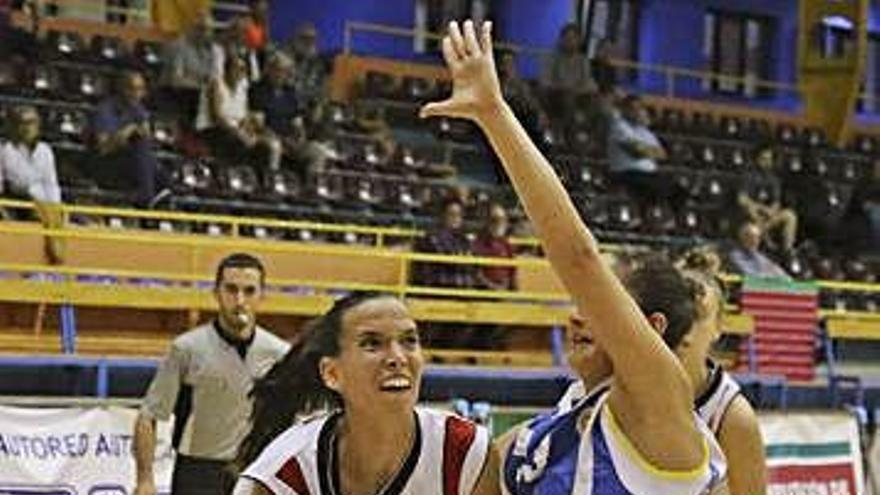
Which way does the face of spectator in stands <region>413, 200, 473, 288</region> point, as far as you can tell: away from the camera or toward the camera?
toward the camera

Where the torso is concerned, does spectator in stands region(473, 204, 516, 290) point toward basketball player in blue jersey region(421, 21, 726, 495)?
yes

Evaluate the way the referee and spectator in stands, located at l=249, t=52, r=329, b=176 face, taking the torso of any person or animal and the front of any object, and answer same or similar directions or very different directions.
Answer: same or similar directions

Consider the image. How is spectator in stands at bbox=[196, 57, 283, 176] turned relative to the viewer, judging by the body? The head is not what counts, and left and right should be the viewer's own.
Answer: facing the viewer and to the right of the viewer

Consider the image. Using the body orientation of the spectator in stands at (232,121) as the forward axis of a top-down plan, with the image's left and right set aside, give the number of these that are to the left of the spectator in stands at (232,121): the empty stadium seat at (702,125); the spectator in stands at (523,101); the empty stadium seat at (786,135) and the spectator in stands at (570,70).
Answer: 4

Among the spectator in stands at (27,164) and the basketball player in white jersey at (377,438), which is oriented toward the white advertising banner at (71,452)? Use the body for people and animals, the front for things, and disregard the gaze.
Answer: the spectator in stands

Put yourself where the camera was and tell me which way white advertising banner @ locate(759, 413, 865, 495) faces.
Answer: facing the viewer

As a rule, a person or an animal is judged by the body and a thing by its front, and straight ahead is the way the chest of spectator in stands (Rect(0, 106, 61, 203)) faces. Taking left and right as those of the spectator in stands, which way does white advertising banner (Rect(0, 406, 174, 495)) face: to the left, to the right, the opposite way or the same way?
the same way

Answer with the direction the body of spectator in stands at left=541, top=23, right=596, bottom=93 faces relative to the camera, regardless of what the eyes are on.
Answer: toward the camera

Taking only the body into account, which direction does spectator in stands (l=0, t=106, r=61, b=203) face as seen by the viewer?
toward the camera

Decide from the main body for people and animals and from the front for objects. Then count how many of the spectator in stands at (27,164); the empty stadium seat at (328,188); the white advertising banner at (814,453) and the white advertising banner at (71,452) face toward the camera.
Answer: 4

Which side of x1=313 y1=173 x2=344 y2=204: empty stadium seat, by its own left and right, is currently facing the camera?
front

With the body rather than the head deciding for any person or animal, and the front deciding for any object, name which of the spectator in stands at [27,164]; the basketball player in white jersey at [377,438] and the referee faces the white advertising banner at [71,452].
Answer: the spectator in stands

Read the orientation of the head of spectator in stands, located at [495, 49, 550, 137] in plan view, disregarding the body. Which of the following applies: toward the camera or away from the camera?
toward the camera

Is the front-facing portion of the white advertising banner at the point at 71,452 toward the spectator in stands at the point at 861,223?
no

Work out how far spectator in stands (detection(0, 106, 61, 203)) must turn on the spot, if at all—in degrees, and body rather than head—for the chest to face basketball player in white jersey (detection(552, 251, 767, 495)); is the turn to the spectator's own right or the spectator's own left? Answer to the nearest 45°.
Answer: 0° — they already face them
